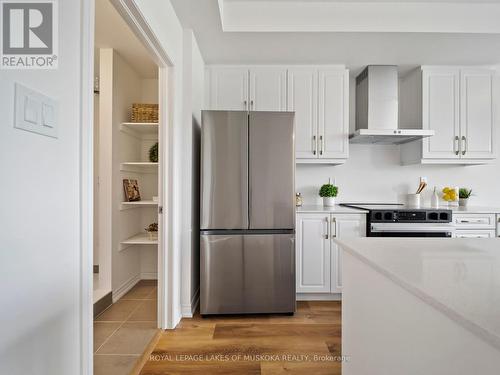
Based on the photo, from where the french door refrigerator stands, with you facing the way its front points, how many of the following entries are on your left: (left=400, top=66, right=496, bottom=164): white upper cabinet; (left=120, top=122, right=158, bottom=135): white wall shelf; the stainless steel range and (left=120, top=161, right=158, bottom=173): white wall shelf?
2

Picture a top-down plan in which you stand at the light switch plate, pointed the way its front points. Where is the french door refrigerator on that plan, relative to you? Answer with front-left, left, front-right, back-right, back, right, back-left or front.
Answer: left

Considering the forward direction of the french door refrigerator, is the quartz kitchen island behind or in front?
in front

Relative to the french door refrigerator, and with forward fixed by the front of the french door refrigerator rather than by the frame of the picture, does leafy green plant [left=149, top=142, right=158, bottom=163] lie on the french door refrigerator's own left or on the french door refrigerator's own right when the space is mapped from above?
on the french door refrigerator's own right

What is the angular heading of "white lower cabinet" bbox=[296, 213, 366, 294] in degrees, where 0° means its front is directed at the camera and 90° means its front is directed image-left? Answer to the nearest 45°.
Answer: approximately 0°

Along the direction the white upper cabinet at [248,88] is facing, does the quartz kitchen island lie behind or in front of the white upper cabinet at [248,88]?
in front

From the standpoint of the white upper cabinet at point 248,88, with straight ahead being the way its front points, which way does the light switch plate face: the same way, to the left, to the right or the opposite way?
to the left
